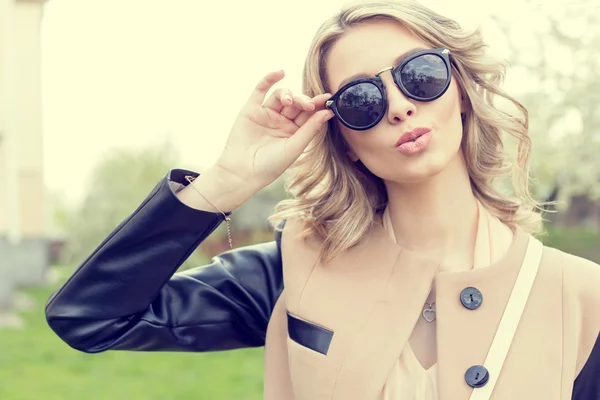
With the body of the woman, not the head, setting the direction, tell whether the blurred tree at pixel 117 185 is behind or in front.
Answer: behind

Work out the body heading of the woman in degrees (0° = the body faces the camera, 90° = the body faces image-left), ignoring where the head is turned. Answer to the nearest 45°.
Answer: approximately 0°
